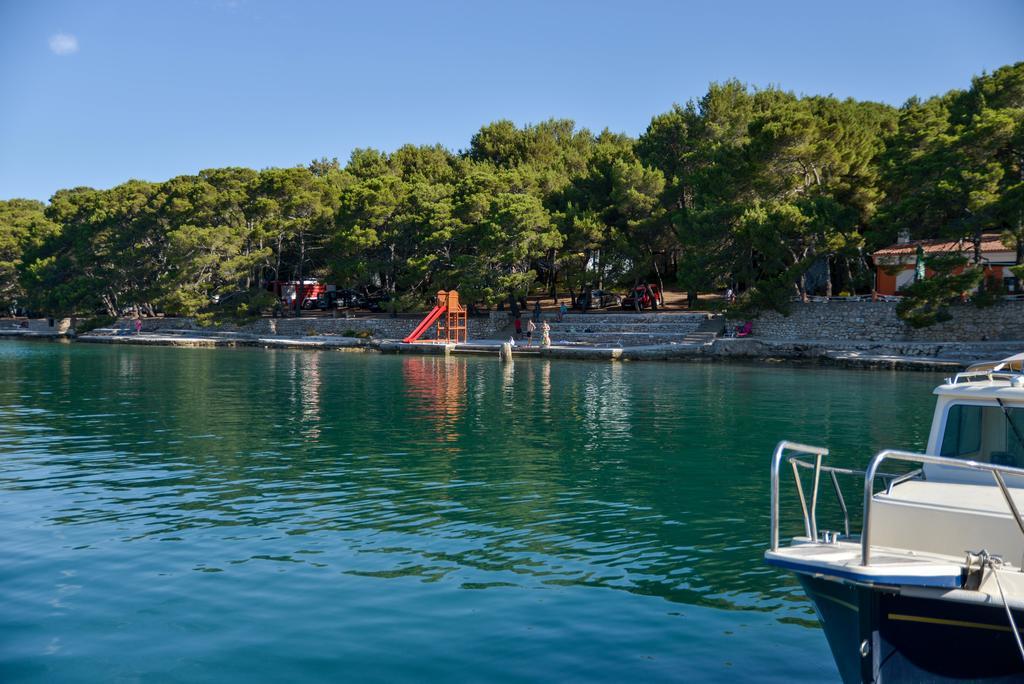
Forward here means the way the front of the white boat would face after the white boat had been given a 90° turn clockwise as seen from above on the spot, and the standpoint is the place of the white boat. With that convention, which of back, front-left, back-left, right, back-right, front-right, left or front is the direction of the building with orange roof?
front-right

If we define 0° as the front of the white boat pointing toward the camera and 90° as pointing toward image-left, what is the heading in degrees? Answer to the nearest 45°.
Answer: approximately 45°

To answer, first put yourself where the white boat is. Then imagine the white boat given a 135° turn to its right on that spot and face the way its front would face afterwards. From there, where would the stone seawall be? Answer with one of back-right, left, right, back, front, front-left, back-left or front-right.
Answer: front
